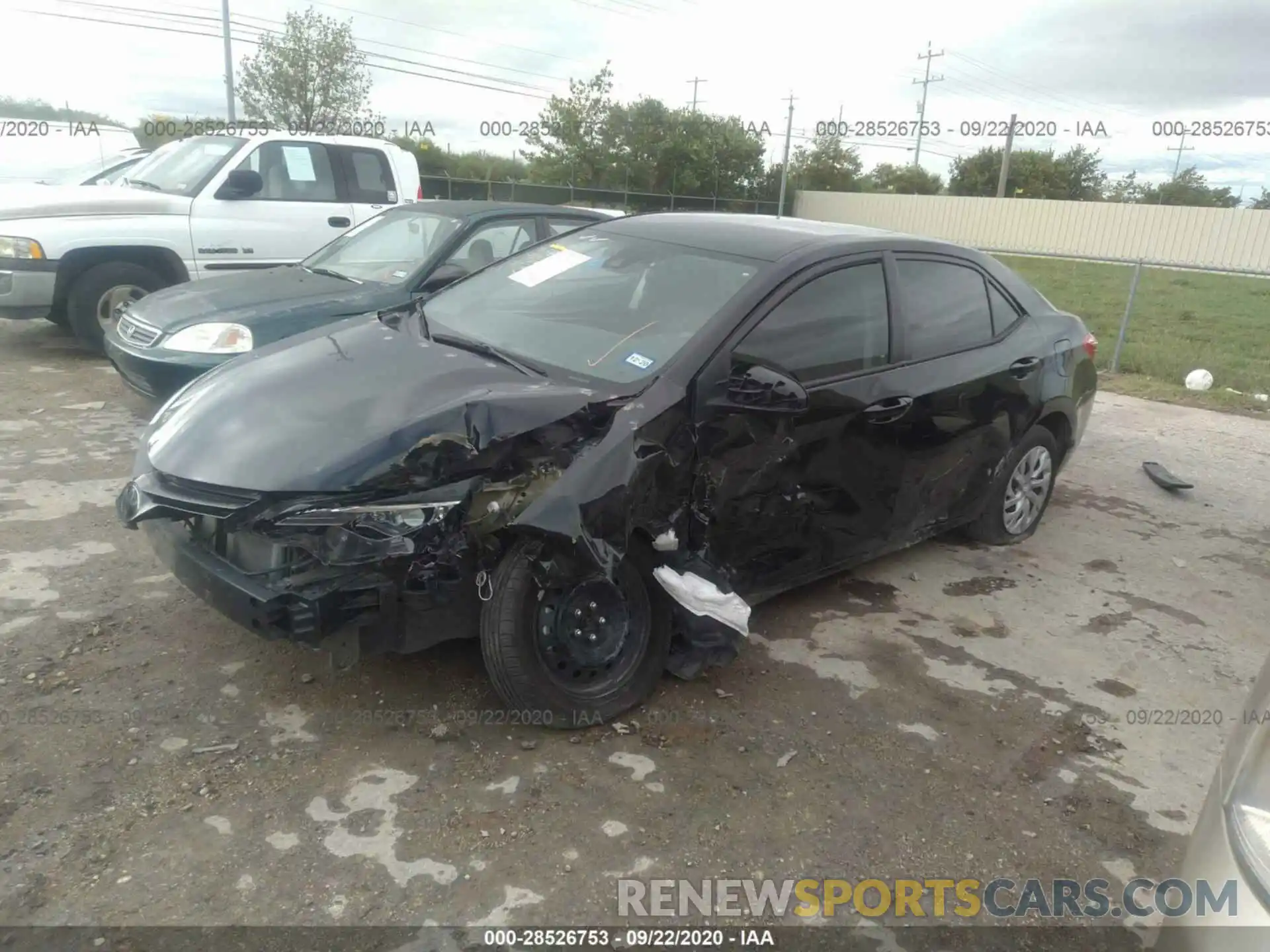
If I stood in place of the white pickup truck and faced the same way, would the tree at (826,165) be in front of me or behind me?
behind

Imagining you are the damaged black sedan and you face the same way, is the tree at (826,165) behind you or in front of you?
behind

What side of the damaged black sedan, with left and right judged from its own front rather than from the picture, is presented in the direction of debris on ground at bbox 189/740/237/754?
front

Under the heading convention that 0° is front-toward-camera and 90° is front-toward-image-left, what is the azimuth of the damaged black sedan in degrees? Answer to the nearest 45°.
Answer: approximately 45°

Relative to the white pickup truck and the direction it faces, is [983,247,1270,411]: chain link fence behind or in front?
behind

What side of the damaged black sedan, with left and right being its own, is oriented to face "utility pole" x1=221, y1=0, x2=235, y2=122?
right

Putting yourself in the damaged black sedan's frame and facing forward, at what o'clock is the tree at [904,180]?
The tree is roughly at 5 o'clock from the damaged black sedan.

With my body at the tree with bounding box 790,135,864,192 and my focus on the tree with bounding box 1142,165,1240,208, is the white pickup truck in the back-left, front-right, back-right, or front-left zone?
back-right

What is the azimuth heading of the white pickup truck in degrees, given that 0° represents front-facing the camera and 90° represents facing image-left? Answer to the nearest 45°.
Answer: approximately 45°

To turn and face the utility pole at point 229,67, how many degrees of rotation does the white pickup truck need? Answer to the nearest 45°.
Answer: approximately 135° to its right

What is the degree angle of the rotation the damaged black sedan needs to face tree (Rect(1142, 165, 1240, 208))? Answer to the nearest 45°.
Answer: approximately 180°

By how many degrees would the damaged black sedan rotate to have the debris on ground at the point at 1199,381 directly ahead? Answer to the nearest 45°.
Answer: approximately 180°

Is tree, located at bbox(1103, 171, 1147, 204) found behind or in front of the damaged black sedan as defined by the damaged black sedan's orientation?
behind

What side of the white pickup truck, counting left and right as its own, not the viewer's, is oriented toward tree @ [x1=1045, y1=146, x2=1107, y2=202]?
back

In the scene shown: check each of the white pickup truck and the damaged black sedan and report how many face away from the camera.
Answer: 0

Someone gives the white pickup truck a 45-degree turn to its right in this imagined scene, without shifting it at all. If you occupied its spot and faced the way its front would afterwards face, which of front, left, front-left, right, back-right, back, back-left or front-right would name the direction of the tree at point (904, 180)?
back-right
